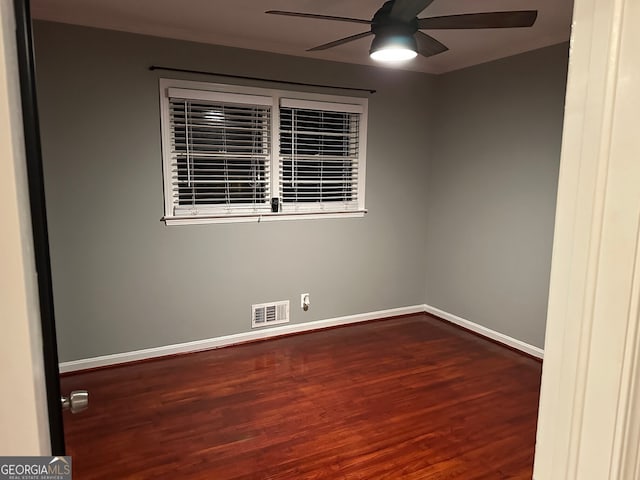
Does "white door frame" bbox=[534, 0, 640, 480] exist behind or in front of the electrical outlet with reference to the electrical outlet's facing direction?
in front

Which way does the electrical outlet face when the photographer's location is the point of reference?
facing the viewer and to the right of the viewer

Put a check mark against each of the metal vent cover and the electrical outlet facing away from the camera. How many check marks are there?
0

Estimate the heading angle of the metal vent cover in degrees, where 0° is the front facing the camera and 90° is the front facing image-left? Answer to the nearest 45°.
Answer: approximately 315°
